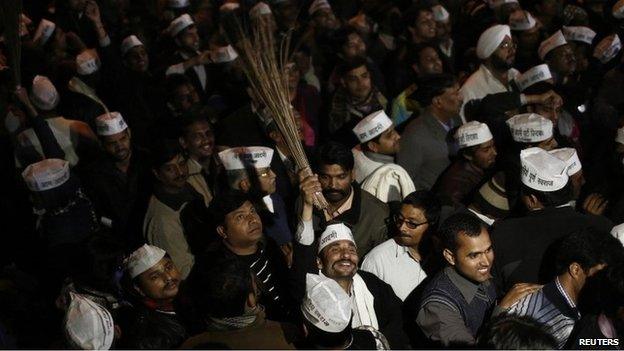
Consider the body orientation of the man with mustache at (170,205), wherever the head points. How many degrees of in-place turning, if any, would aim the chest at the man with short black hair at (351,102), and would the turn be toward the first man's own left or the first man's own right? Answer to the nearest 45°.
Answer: approximately 90° to the first man's own left

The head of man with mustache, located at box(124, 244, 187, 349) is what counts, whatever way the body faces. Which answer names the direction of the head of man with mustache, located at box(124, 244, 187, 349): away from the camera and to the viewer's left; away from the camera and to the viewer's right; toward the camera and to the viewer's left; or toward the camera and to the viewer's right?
toward the camera and to the viewer's right

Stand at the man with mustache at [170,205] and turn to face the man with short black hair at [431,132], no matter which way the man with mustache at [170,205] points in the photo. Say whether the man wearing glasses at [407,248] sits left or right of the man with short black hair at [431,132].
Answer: right

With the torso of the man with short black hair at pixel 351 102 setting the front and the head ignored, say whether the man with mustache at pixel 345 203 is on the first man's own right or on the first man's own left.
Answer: on the first man's own right

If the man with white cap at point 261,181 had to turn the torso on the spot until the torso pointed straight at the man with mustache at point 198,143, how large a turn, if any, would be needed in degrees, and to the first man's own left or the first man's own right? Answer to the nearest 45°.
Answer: approximately 180°
